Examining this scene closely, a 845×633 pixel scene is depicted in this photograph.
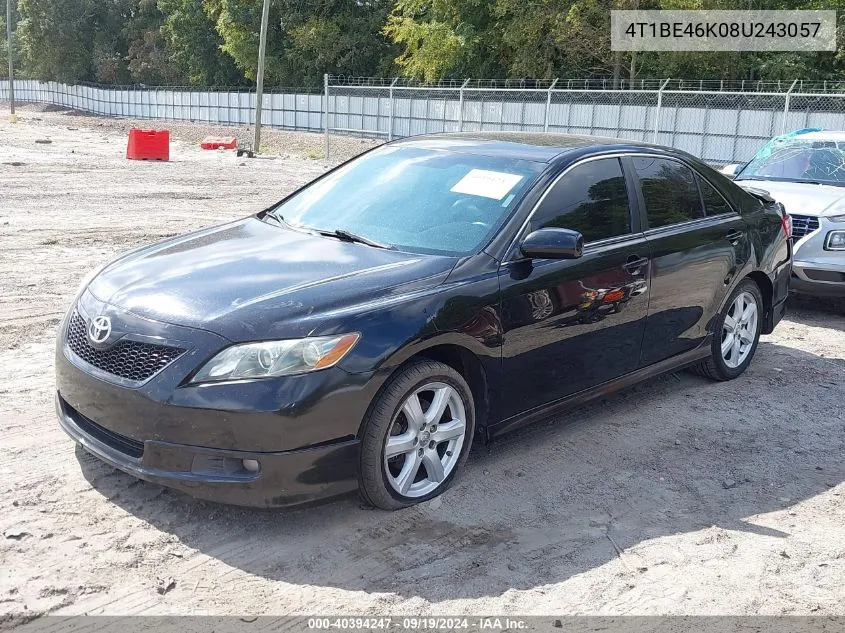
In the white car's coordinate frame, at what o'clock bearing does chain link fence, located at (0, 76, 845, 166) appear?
The chain link fence is roughly at 4 o'clock from the white car.

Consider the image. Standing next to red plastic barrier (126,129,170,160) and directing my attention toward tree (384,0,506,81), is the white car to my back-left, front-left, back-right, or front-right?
back-right

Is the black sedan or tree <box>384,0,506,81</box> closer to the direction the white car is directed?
the black sedan

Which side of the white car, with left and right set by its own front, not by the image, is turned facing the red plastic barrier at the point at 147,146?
right

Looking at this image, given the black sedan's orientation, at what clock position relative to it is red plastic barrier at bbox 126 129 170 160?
The red plastic barrier is roughly at 4 o'clock from the black sedan.

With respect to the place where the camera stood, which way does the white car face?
facing the viewer and to the left of the viewer

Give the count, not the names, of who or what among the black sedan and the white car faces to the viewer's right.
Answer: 0

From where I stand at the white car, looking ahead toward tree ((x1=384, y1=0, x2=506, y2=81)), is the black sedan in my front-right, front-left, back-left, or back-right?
back-left

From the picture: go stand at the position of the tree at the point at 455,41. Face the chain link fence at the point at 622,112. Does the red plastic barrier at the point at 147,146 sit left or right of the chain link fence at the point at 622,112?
right

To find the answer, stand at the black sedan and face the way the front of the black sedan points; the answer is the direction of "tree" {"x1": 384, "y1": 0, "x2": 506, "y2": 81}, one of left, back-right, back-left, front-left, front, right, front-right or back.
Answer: back-right

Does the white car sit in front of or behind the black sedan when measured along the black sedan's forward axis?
behind

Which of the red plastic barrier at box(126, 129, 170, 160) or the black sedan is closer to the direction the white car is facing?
the black sedan

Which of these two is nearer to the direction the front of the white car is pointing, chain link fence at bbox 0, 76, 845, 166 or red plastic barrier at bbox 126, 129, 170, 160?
the red plastic barrier
